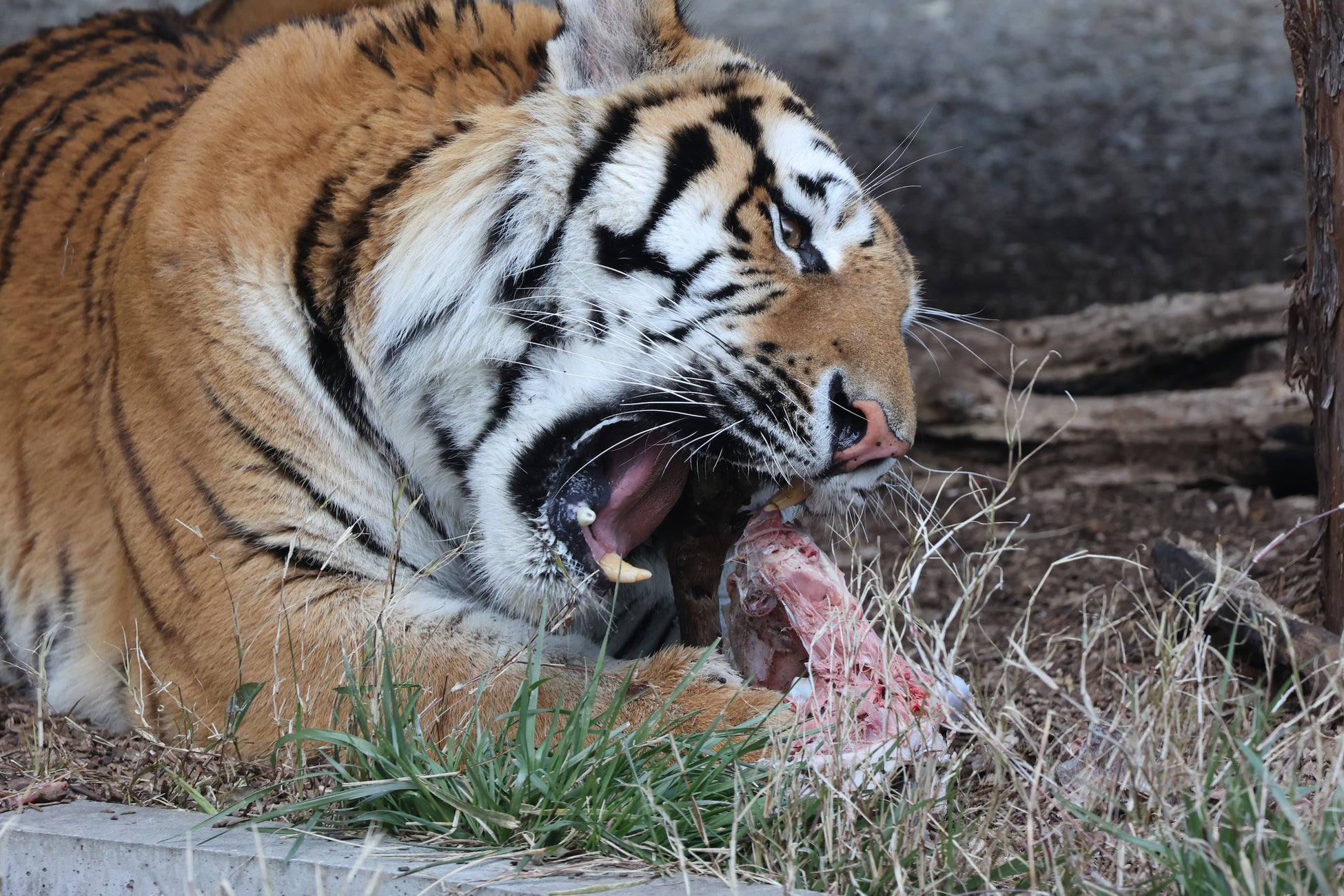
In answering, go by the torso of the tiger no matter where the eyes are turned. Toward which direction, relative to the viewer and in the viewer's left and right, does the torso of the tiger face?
facing to the right of the viewer

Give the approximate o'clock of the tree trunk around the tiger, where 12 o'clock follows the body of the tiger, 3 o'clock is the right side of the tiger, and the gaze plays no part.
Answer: The tree trunk is roughly at 12 o'clock from the tiger.

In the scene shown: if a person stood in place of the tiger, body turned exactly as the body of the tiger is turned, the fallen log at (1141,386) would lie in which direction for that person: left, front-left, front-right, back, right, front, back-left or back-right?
front-left

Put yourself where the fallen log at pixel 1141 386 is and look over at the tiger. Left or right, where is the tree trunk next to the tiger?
left
